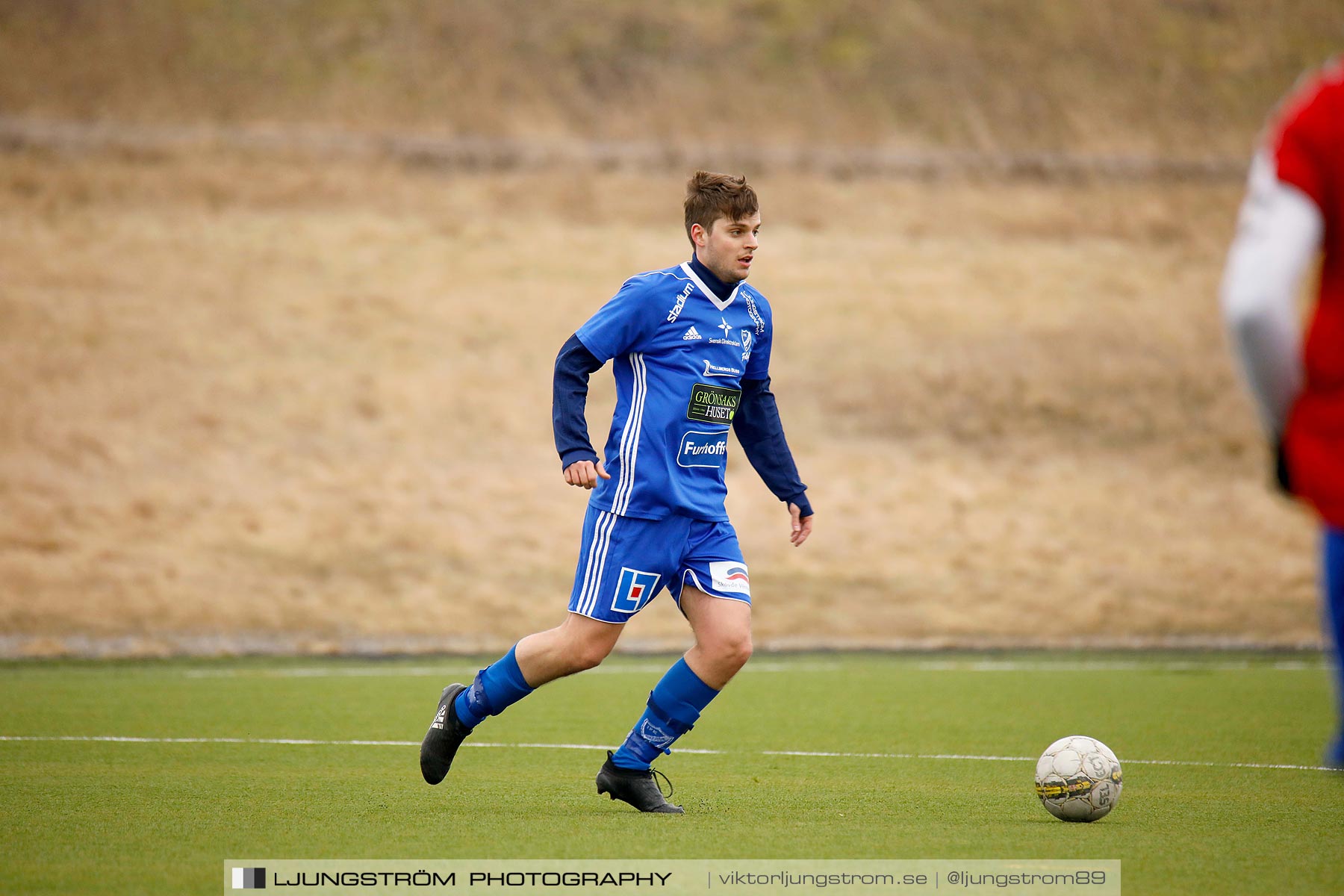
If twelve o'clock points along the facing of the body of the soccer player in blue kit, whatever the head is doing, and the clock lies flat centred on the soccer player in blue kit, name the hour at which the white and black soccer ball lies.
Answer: The white and black soccer ball is roughly at 10 o'clock from the soccer player in blue kit.

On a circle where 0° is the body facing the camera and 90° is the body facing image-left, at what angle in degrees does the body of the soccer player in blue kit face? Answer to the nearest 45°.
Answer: approximately 315°
